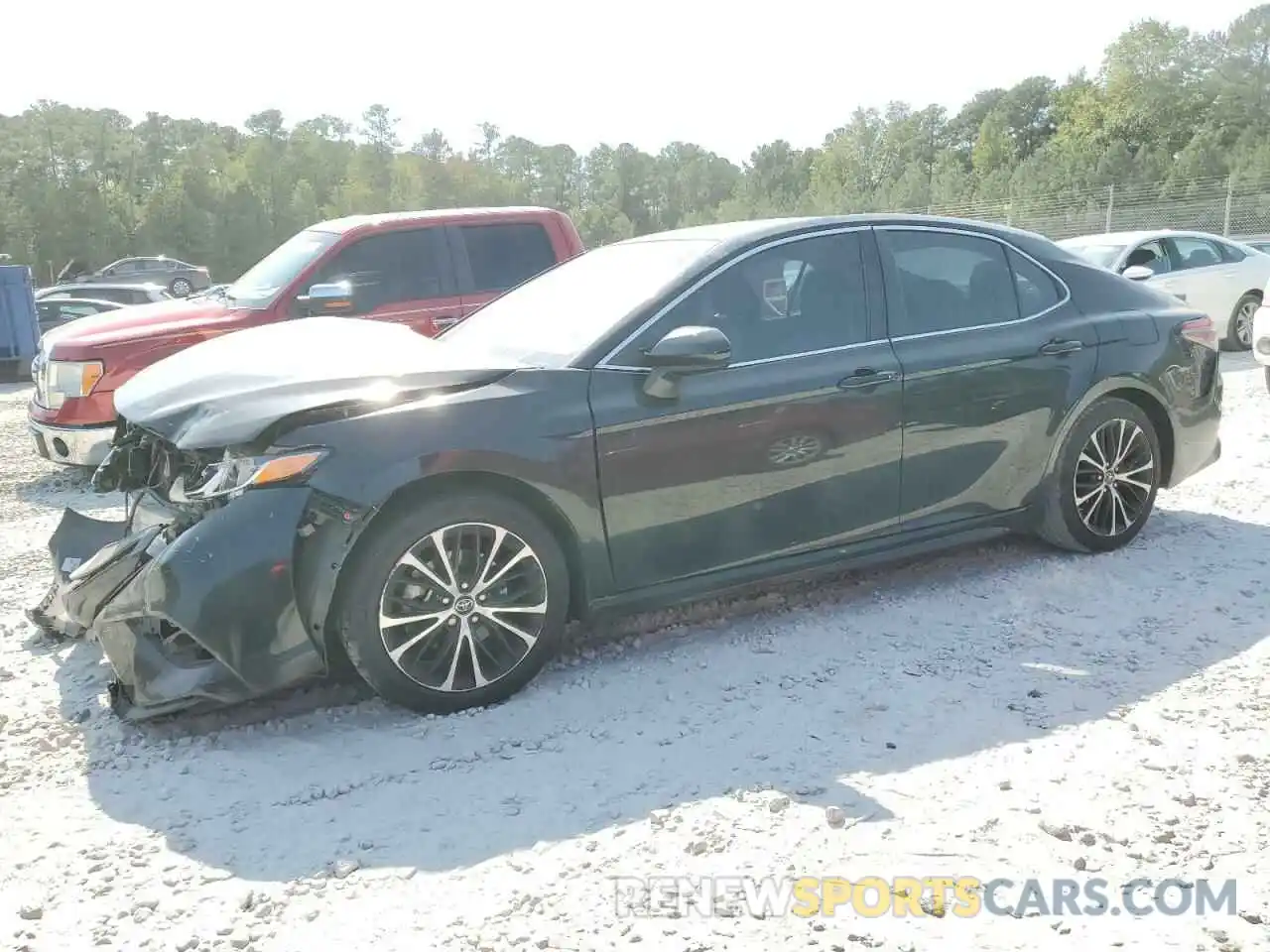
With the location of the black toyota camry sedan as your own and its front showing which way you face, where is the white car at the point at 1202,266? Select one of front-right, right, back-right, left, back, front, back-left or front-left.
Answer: back

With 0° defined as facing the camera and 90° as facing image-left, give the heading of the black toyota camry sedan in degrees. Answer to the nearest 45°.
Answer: approximately 45°

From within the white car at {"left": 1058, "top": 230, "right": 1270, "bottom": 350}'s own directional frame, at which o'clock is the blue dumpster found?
The blue dumpster is roughly at 1 o'clock from the white car.

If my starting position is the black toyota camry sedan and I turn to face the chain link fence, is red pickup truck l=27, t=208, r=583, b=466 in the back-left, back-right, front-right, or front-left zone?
front-left

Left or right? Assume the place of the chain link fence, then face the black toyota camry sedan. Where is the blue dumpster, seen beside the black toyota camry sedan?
right

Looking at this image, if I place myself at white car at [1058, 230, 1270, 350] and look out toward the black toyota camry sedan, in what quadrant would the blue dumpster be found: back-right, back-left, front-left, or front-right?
front-right

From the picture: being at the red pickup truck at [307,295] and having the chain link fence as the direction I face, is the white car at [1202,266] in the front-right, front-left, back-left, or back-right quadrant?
front-right

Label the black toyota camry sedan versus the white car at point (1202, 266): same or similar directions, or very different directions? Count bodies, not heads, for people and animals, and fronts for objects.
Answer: same or similar directions

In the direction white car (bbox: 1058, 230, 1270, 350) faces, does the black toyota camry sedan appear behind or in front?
in front

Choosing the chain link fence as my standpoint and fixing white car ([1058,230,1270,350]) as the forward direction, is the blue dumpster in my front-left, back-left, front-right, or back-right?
front-right

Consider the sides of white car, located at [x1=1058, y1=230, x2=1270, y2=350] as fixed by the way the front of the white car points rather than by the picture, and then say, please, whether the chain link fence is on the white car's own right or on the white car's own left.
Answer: on the white car's own right

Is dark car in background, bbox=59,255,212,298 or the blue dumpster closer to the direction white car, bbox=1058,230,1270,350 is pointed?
the blue dumpster

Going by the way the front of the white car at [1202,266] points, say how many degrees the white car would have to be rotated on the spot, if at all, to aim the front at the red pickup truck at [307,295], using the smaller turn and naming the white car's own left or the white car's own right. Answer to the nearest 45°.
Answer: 0° — it already faces it

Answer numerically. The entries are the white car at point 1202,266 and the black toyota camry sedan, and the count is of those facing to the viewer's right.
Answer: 0

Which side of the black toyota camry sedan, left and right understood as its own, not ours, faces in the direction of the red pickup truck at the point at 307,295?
right

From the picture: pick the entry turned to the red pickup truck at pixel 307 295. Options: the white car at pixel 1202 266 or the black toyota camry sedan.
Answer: the white car

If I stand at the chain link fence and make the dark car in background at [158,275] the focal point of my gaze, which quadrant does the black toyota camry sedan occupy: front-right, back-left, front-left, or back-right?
front-left
